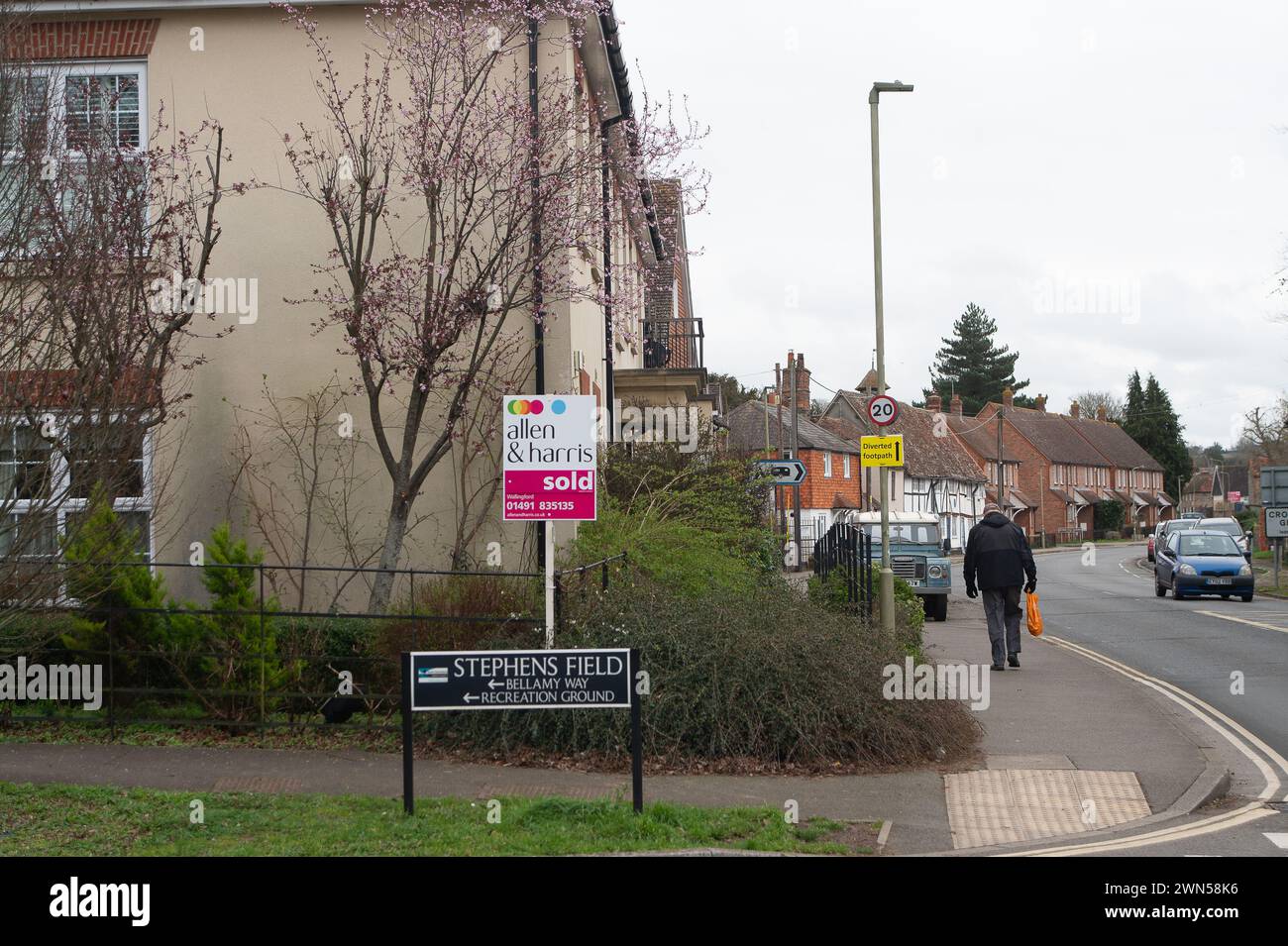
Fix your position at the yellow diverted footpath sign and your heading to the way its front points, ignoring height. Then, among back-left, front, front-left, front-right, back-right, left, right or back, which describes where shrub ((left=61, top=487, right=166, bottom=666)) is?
front-right

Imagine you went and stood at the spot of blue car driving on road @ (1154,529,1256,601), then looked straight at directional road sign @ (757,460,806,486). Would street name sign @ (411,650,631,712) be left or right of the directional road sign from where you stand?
left

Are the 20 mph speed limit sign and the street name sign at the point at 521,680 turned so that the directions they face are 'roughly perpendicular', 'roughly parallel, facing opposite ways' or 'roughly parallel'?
roughly parallel

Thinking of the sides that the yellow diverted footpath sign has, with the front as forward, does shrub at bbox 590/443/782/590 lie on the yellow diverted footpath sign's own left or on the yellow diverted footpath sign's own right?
on the yellow diverted footpath sign's own right

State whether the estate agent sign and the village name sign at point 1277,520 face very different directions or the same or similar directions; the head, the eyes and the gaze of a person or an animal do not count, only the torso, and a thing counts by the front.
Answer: same or similar directions

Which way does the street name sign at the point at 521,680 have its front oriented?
toward the camera

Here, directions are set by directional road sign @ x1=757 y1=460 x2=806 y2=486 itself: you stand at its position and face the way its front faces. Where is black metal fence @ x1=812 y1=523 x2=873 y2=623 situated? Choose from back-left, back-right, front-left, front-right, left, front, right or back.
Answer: front

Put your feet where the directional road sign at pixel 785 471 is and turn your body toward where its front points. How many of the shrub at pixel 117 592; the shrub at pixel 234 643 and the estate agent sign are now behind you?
0

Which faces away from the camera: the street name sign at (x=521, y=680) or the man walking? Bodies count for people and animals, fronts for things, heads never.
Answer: the man walking

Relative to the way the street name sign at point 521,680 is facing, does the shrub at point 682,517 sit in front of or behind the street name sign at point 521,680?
behind

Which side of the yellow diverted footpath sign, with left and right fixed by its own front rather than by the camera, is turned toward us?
front

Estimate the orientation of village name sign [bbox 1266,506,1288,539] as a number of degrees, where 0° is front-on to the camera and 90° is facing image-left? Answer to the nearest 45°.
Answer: approximately 0°

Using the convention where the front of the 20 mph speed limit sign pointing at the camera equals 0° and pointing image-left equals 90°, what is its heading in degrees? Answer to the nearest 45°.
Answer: approximately 0°

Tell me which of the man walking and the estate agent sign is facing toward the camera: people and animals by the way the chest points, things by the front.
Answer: the estate agent sign

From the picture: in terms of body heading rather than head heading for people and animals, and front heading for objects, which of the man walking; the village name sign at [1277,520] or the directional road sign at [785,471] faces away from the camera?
the man walking

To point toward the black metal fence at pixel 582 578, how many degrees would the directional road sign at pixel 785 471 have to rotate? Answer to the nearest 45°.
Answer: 0° — it already faces it

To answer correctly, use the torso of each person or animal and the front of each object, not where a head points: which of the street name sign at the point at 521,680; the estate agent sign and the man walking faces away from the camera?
the man walking

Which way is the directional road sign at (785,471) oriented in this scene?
toward the camera

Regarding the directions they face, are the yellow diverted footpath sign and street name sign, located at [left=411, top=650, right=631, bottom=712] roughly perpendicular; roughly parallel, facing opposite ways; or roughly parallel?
roughly parallel

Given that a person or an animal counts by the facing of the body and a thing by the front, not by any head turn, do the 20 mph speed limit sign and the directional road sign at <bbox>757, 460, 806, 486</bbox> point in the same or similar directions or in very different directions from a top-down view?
same or similar directions

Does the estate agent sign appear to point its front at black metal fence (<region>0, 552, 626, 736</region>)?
no
